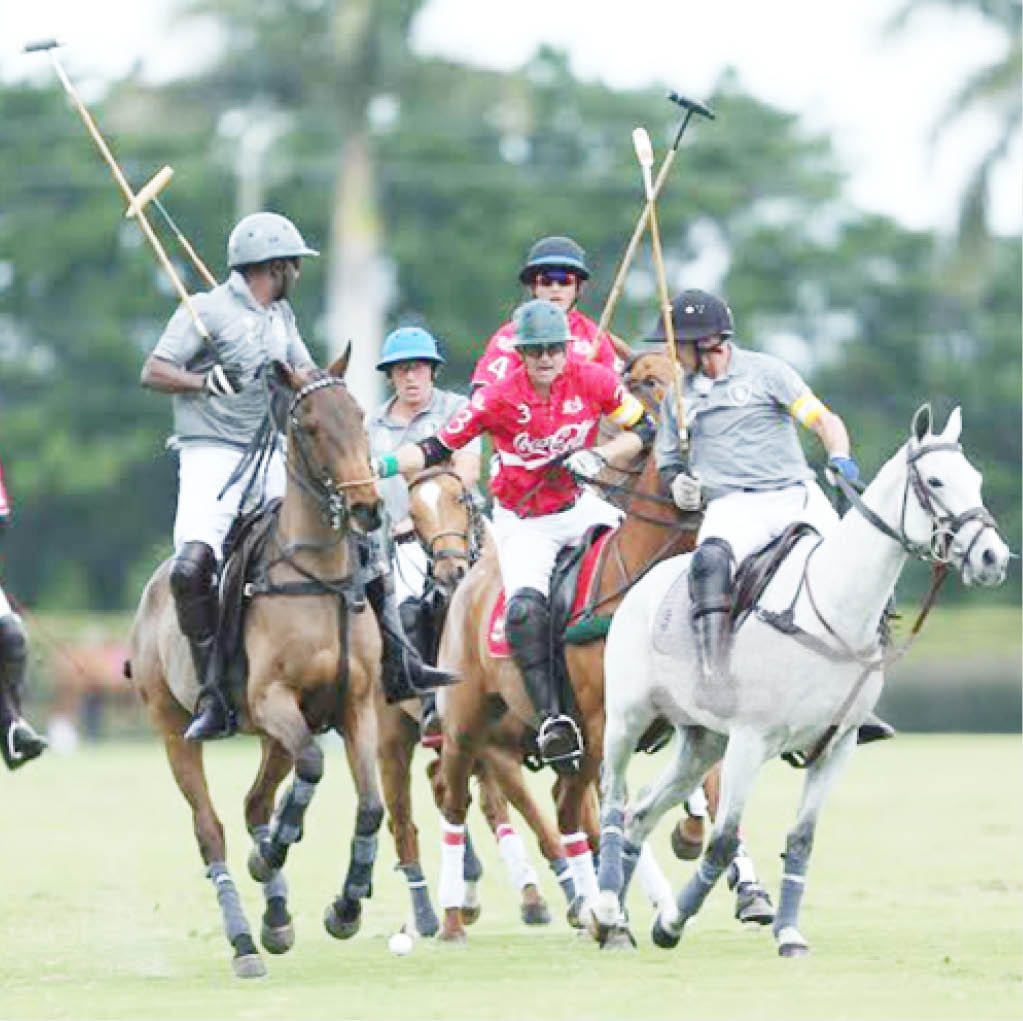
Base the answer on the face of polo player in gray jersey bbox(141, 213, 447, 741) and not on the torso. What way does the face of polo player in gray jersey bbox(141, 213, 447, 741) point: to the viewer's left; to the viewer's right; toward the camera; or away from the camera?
to the viewer's right

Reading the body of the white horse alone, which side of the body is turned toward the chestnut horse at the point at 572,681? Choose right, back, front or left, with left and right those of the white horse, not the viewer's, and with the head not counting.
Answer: back

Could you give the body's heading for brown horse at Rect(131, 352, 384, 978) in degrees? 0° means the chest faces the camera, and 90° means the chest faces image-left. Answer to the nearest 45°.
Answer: approximately 315°

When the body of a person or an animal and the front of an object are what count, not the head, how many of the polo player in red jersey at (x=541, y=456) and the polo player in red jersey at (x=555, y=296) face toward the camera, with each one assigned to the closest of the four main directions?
2

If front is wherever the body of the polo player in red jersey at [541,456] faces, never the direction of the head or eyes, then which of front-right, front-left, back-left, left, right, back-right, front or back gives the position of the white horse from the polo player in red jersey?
front-left

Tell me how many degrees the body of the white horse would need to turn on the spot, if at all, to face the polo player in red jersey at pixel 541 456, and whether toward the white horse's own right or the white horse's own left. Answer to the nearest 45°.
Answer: approximately 180°

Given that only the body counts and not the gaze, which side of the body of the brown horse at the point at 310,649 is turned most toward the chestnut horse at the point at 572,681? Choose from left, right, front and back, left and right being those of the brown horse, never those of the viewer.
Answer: left

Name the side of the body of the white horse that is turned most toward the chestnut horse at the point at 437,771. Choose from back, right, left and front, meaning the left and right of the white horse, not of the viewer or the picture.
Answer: back
